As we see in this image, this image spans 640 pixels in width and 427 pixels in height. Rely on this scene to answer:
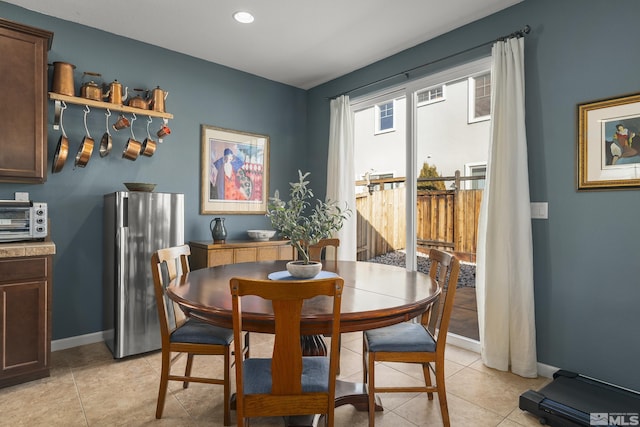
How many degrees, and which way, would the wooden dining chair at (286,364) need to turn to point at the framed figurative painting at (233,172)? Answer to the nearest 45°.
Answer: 0° — it already faces it

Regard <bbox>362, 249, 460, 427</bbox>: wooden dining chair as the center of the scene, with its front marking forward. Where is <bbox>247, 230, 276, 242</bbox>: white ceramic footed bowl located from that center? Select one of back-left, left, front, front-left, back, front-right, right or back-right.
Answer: front-right

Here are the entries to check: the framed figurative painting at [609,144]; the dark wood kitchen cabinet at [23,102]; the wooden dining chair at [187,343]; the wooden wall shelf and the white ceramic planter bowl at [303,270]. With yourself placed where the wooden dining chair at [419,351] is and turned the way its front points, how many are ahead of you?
4

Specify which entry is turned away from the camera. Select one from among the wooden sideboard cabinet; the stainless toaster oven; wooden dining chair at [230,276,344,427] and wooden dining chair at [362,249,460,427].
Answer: wooden dining chair at [230,276,344,427]

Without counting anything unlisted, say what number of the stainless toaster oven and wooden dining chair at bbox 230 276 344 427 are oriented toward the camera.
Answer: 1

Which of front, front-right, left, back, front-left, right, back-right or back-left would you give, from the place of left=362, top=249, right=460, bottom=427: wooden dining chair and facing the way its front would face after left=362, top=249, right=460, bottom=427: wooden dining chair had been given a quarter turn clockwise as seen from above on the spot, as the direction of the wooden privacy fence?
front

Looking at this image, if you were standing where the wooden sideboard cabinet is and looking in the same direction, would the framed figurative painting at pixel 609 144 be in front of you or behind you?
in front

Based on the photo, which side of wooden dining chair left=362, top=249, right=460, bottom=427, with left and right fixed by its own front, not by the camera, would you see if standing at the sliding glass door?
right

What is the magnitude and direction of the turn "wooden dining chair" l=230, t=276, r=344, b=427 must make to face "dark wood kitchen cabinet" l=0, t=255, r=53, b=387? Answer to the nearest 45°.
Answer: approximately 45° to its left
